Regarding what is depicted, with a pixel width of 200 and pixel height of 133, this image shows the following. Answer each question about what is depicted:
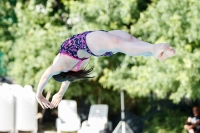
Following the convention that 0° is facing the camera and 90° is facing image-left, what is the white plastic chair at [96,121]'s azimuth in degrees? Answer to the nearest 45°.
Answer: approximately 45°

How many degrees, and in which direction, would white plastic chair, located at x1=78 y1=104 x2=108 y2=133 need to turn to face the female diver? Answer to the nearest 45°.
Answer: approximately 45° to its left

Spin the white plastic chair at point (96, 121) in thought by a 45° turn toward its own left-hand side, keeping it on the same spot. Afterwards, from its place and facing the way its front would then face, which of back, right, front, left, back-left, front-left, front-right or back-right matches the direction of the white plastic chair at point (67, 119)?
right

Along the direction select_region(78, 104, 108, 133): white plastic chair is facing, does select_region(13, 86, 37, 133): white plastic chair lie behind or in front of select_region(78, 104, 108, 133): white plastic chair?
in front
